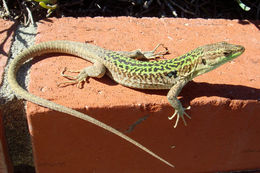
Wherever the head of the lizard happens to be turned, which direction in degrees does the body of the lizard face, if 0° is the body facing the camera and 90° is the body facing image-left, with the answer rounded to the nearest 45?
approximately 270°
